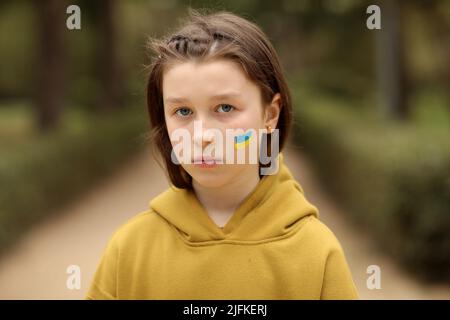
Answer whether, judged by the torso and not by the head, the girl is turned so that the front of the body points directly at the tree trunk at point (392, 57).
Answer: no

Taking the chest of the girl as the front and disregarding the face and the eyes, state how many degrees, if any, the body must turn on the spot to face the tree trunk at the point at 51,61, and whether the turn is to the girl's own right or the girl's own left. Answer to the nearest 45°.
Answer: approximately 180°

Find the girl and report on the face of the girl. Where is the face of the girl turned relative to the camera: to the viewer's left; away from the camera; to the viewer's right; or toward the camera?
toward the camera

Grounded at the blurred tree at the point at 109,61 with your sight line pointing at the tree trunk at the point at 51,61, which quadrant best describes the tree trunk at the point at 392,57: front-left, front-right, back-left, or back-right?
front-left

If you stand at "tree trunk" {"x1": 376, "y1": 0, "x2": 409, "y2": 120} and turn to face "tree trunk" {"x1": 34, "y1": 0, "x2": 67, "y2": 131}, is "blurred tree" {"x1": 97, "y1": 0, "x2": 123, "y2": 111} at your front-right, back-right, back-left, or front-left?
front-right

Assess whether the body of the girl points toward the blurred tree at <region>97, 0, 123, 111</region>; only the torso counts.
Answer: no

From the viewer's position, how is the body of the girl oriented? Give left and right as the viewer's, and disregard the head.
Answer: facing the viewer
